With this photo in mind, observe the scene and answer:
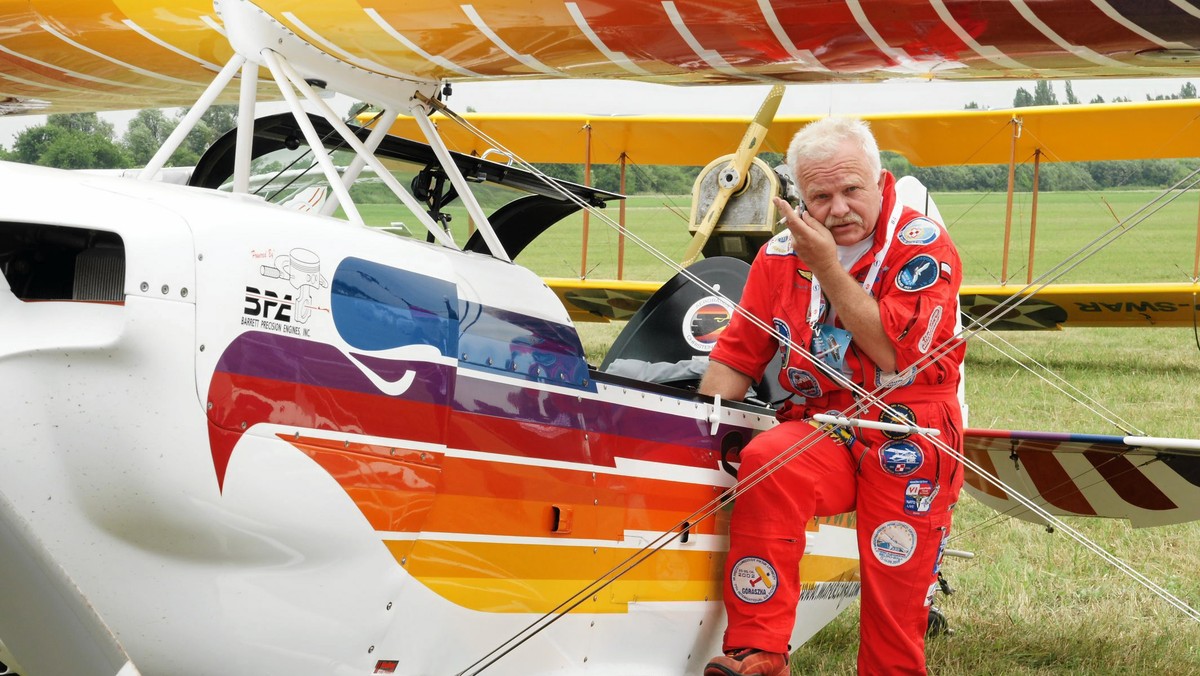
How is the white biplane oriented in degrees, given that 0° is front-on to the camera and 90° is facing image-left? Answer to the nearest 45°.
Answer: approximately 45°
